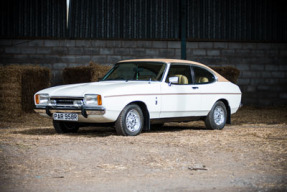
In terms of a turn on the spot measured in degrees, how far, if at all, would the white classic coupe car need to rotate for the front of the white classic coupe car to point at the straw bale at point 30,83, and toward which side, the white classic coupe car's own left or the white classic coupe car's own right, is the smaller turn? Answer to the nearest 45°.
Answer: approximately 90° to the white classic coupe car's own right

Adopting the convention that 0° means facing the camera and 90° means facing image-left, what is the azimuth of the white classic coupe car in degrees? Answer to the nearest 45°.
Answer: approximately 45°

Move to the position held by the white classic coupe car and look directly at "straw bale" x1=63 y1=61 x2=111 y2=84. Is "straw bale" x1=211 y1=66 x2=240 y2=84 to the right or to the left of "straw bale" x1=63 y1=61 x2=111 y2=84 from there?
right

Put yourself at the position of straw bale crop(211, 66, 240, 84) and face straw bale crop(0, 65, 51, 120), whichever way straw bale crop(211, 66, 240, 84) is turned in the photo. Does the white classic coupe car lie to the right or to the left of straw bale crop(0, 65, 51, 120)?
left

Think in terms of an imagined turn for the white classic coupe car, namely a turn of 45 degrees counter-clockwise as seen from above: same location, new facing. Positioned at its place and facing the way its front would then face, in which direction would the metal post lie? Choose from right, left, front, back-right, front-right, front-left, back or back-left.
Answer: back

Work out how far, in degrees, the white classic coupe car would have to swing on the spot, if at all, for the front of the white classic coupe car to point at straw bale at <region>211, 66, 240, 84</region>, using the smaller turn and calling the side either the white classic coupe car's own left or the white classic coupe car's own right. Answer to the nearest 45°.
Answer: approximately 135° to the white classic coupe car's own right

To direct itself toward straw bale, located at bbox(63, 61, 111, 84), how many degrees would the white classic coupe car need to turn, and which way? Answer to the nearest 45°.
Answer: approximately 135° to its right

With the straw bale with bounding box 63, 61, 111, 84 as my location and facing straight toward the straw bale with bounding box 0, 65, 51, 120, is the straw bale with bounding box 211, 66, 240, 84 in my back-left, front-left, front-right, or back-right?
back-left

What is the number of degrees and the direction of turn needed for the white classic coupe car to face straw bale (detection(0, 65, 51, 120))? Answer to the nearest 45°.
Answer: approximately 90° to its right
